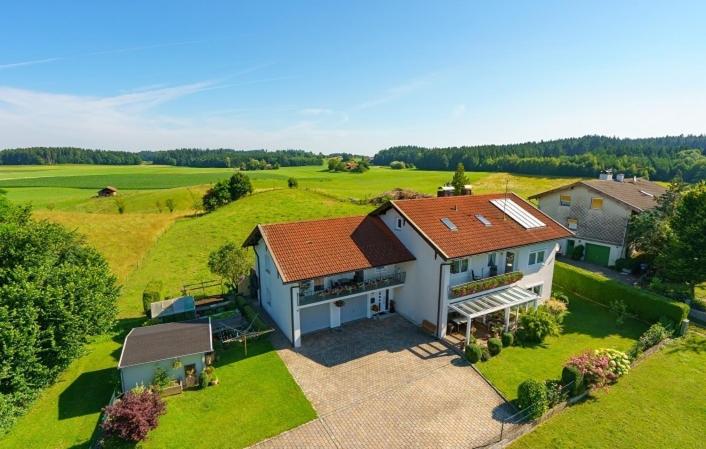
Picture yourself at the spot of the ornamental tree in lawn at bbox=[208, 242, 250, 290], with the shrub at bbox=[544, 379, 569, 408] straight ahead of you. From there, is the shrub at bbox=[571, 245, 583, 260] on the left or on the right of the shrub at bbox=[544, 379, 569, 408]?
left

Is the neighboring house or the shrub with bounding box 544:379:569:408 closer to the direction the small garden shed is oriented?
the shrub

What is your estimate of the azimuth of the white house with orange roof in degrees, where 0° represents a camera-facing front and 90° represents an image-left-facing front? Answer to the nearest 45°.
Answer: approximately 315°

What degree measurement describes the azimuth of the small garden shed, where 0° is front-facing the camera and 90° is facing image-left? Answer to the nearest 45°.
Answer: approximately 315°
